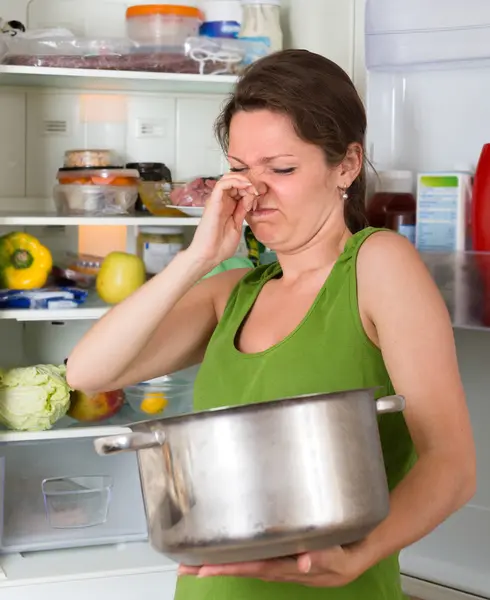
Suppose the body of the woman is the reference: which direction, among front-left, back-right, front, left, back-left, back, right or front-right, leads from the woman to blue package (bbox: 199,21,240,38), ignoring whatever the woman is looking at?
back-right

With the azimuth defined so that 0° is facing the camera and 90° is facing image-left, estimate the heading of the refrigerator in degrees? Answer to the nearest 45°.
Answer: approximately 0°

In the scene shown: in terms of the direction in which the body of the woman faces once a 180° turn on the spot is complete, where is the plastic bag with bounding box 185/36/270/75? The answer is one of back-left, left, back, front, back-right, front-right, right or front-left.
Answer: front-left

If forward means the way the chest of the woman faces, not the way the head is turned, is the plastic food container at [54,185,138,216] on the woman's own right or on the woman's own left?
on the woman's own right

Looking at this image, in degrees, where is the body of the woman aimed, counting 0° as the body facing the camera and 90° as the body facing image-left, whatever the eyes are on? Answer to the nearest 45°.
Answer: approximately 45°
